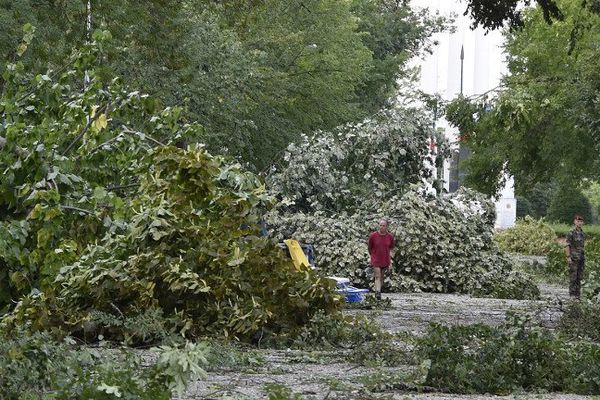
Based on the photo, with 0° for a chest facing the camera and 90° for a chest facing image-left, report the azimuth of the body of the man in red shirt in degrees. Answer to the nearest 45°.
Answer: approximately 0°

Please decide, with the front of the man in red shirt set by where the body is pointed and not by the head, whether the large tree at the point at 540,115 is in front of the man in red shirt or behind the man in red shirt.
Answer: behind

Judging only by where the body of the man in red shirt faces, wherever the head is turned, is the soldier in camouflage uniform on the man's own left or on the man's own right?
on the man's own left

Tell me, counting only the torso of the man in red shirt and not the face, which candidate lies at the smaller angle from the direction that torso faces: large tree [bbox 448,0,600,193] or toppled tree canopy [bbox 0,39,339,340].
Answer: the toppled tree canopy

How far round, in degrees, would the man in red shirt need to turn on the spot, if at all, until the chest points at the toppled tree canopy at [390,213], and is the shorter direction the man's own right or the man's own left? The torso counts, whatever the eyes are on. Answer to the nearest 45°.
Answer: approximately 180°
